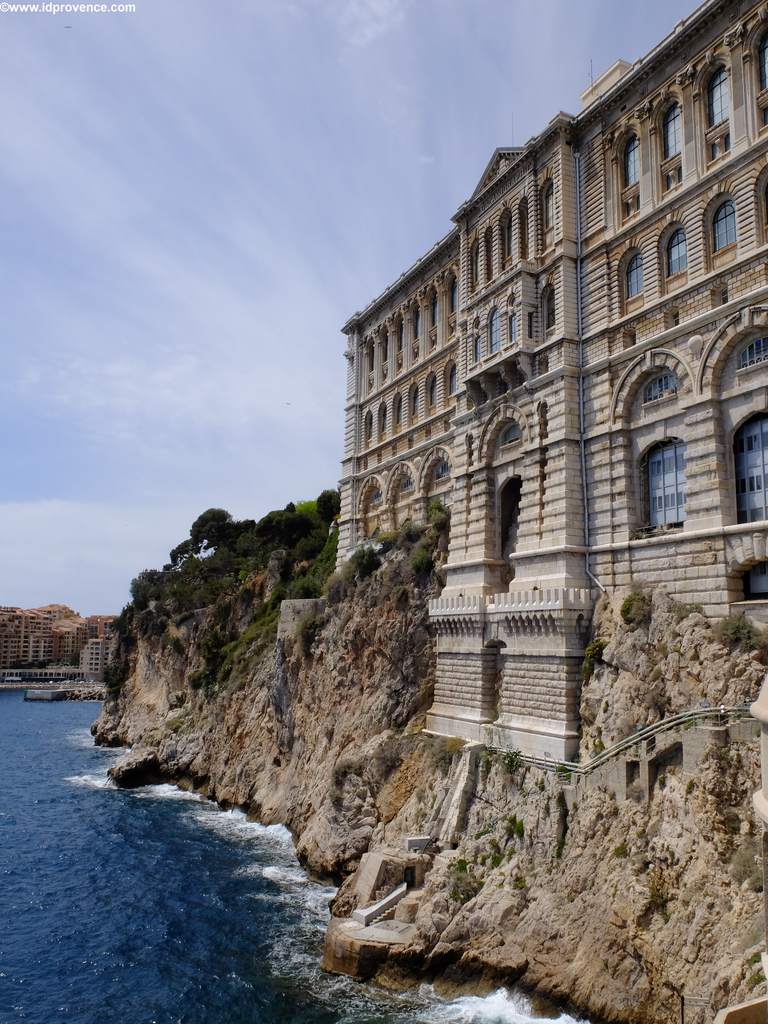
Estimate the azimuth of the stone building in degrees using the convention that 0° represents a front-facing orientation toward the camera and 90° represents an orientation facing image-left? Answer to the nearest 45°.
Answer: approximately 45°

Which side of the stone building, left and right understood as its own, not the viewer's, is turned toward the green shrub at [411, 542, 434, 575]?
right

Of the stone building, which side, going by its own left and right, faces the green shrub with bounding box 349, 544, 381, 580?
right
